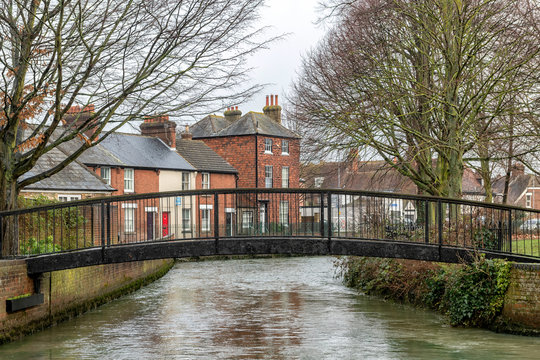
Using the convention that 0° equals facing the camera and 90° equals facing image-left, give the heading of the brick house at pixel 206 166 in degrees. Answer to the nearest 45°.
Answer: approximately 315°

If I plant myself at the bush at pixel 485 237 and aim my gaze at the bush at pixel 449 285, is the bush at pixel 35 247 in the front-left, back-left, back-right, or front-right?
front-right

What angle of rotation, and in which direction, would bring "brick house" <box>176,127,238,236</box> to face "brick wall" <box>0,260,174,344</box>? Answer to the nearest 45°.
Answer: approximately 45° to its right

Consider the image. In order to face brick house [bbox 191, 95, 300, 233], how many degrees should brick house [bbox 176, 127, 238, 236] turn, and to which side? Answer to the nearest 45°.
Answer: approximately 90° to its left

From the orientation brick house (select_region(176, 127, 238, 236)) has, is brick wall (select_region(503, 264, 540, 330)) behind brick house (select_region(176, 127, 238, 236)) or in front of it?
in front

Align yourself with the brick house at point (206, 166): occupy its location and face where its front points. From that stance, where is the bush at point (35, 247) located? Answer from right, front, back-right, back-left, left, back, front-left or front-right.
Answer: front-right

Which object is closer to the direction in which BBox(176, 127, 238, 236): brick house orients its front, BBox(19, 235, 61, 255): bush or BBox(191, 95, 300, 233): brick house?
the bush

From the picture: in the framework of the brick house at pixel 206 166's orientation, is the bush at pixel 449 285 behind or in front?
in front
